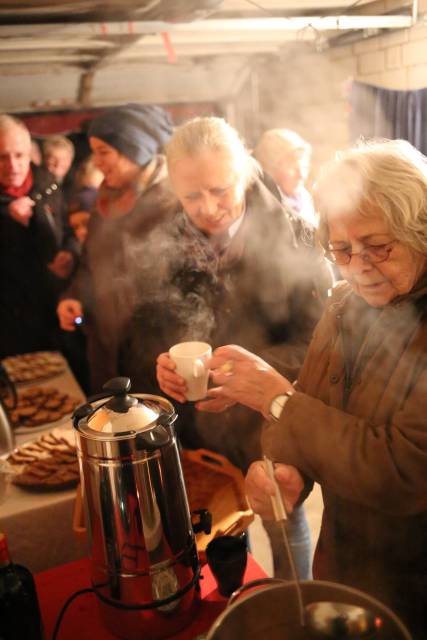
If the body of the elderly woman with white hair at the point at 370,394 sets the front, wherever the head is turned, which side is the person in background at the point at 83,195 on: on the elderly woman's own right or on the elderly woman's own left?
on the elderly woman's own right

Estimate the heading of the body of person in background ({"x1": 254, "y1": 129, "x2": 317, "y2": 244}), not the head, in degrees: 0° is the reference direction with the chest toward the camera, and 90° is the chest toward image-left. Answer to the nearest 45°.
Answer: approximately 315°

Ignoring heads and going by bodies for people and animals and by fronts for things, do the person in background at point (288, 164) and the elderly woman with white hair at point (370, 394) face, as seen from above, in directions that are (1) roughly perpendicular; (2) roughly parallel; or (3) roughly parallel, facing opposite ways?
roughly perpendicular

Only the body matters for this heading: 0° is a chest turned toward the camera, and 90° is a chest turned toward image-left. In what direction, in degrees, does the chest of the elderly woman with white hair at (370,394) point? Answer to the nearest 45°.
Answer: approximately 45°

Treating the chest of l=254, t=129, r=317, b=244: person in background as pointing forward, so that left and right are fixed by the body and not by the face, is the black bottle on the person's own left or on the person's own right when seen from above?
on the person's own right
